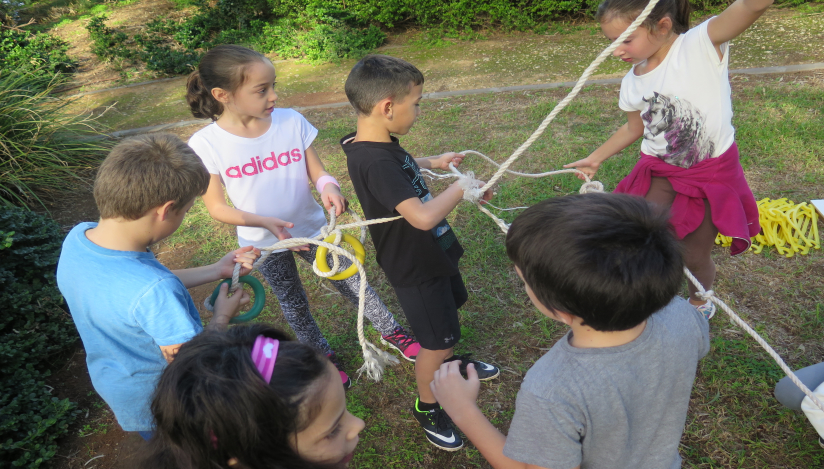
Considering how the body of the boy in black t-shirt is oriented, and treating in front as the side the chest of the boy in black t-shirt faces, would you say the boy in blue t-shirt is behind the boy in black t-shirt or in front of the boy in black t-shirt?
behind

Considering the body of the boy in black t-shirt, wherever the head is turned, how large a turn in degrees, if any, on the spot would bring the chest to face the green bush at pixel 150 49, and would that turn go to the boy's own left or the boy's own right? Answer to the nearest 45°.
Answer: approximately 135° to the boy's own left

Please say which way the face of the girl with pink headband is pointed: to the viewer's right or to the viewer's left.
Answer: to the viewer's right

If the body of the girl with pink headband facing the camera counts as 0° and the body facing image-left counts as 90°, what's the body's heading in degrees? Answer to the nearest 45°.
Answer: approximately 270°

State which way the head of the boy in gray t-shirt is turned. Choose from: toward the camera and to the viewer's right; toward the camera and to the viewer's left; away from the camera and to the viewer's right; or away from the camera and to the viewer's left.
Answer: away from the camera and to the viewer's left

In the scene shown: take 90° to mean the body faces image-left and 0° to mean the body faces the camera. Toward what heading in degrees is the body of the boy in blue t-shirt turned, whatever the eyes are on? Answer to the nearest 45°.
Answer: approximately 225°

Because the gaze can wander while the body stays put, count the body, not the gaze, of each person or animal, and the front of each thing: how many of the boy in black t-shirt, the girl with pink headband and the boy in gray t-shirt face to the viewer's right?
2

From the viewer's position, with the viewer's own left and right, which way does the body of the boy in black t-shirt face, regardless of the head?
facing to the right of the viewer

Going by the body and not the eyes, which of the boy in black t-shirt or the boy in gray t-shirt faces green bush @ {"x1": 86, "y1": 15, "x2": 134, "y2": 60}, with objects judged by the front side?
the boy in gray t-shirt

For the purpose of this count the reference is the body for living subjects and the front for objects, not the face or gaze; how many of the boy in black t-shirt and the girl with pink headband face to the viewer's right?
2
